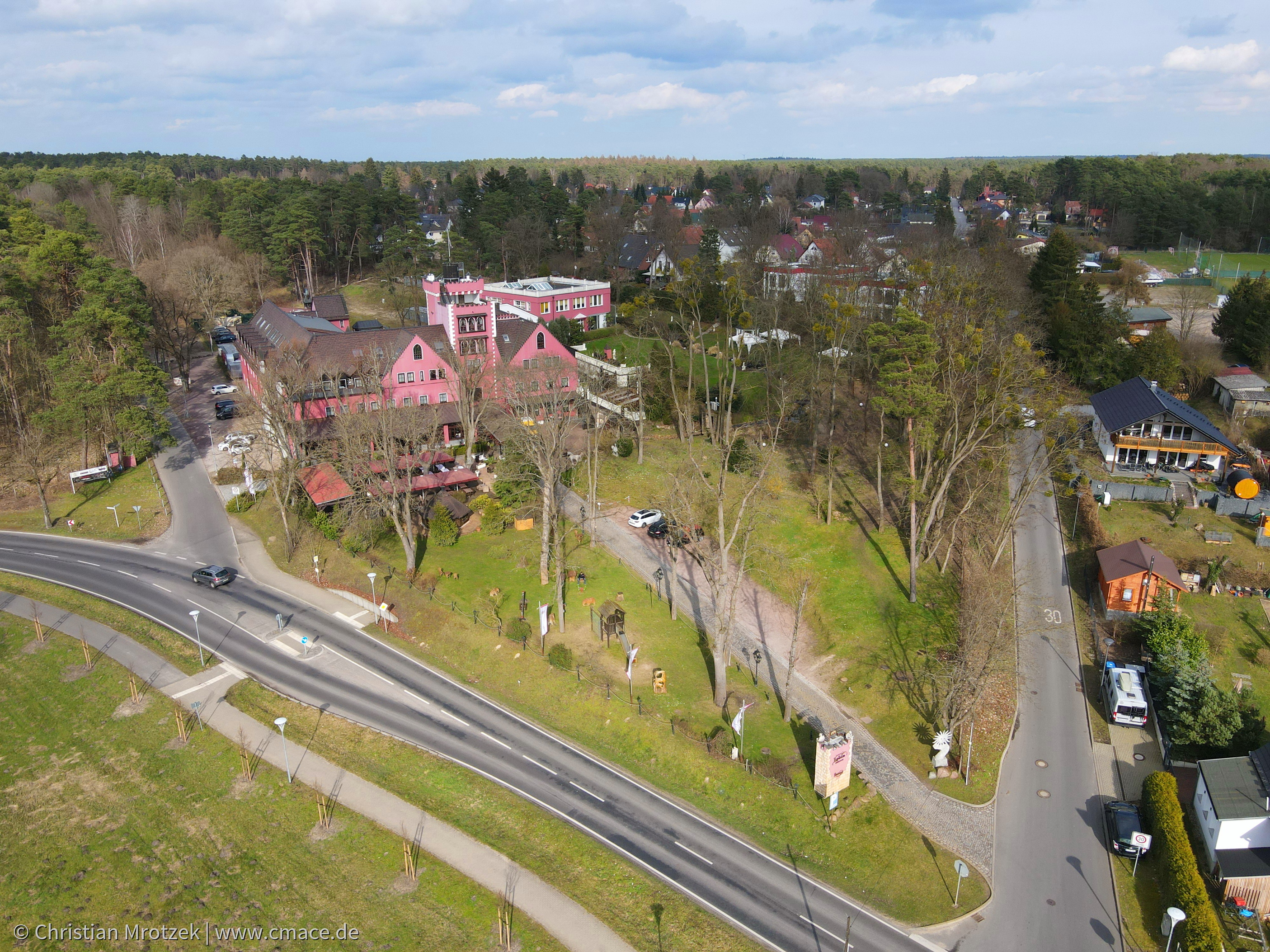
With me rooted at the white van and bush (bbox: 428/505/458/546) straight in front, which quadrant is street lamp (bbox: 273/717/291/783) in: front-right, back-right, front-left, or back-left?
front-left

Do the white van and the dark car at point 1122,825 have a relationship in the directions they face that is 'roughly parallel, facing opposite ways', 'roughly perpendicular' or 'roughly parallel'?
roughly parallel
